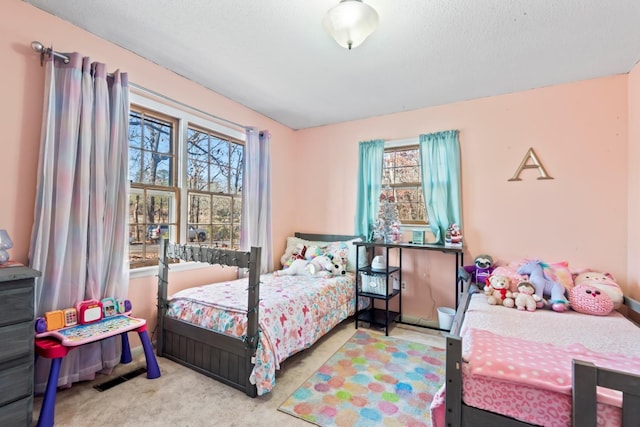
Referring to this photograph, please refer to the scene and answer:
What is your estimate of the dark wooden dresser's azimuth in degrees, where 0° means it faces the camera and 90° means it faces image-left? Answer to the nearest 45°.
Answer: approximately 315°

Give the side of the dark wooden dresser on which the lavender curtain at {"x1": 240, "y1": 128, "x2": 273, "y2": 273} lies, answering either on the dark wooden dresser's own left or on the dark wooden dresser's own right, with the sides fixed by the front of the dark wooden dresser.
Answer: on the dark wooden dresser's own left

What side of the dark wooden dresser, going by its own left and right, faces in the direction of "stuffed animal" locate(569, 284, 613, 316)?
front

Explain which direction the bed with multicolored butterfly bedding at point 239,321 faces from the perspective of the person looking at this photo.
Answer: facing the viewer and to the left of the viewer

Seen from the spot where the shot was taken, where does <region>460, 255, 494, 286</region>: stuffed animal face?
facing the viewer

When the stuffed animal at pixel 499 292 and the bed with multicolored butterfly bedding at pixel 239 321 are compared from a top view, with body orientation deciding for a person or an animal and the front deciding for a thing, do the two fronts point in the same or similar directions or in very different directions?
same or similar directions

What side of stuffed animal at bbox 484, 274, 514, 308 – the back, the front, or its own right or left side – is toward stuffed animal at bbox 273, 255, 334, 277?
right

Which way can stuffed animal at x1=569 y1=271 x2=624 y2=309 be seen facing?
toward the camera

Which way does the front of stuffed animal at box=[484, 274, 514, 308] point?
toward the camera

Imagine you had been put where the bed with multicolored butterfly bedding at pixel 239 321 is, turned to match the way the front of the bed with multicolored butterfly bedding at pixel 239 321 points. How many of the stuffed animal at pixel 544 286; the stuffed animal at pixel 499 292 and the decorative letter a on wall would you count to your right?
0

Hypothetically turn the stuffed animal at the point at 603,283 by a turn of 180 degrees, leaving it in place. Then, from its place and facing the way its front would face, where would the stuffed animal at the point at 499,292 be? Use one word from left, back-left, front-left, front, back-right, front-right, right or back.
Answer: back-left

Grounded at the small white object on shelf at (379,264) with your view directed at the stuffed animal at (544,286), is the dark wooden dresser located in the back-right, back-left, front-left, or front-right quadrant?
back-right

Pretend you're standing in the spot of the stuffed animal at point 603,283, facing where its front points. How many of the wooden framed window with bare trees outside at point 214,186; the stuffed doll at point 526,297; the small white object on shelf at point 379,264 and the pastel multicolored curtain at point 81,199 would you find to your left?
0
